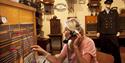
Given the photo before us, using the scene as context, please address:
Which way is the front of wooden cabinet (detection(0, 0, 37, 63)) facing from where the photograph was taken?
facing the viewer and to the right of the viewer

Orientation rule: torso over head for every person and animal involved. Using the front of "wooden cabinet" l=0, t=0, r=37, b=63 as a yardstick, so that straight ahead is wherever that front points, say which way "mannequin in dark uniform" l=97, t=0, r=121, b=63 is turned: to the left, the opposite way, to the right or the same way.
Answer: to the right

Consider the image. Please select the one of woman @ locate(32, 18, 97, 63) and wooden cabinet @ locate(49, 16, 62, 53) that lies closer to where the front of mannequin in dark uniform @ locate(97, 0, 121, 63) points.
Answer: the woman

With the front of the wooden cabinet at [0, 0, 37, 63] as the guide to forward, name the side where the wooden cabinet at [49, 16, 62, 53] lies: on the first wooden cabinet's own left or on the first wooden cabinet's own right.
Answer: on the first wooden cabinet's own left

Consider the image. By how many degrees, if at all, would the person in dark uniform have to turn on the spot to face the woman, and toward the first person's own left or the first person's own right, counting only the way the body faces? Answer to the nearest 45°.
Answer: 0° — they already face them

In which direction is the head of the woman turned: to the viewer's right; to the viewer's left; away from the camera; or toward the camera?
to the viewer's left

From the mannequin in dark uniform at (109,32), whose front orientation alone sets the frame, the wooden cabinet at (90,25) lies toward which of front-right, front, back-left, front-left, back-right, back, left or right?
back-right

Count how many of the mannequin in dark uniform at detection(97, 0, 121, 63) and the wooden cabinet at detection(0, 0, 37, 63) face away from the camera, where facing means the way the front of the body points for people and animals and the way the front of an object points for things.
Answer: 0

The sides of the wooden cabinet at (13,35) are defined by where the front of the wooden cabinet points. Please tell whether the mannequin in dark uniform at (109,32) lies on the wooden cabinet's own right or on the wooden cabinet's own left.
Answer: on the wooden cabinet's own left

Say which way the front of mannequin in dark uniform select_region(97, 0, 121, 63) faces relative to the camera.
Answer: toward the camera

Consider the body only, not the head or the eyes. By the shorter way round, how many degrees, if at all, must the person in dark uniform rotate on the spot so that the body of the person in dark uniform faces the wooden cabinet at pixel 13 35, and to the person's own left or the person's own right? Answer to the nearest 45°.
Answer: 0° — they already face it

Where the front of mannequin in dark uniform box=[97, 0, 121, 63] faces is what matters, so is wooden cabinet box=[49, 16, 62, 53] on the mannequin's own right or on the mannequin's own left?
on the mannequin's own right
